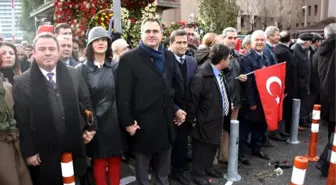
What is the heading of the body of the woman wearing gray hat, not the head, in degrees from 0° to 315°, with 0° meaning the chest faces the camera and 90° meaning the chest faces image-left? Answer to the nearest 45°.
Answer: approximately 0°

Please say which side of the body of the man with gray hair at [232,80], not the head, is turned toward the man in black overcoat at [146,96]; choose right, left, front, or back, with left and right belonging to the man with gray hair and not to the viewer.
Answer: right

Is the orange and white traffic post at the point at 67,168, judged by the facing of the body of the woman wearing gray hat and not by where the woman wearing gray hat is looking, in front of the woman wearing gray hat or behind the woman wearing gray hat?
in front

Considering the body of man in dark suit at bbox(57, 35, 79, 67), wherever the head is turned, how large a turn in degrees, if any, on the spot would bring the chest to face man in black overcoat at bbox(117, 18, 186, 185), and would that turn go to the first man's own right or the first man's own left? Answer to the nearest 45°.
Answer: approximately 45° to the first man's own left

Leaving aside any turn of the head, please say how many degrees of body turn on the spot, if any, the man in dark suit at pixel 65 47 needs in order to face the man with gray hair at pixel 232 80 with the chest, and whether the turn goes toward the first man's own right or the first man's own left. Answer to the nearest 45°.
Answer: approximately 90° to the first man's own left

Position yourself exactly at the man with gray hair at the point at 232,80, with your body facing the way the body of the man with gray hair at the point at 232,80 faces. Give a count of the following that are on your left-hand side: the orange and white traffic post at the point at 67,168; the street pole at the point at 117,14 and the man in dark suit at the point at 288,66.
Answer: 1

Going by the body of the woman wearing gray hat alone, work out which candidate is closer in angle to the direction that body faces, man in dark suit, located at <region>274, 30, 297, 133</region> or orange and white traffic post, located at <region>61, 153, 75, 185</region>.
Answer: the orange and white traffic post

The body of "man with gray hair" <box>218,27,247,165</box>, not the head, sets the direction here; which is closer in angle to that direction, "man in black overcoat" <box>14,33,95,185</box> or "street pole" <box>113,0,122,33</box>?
the man in black overcoat
